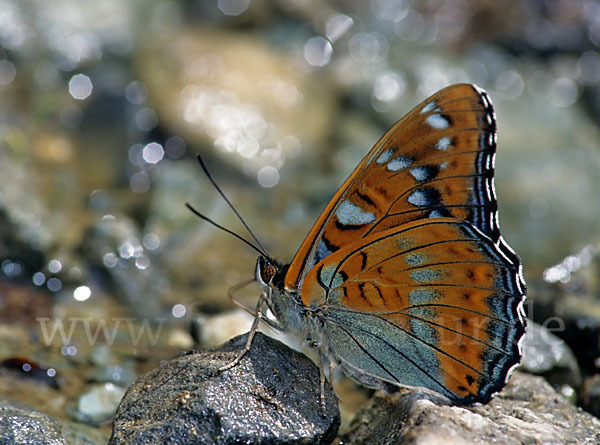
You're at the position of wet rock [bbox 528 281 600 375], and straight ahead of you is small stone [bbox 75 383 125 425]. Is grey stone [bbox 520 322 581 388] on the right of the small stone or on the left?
left

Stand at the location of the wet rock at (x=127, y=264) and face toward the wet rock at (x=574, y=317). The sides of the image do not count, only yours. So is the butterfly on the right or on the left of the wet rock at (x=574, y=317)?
right

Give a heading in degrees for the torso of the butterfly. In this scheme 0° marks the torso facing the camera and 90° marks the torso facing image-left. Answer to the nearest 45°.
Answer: approximately 90°

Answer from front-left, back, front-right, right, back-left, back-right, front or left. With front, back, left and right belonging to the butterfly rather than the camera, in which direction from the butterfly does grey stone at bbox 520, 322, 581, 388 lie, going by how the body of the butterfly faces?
back-right

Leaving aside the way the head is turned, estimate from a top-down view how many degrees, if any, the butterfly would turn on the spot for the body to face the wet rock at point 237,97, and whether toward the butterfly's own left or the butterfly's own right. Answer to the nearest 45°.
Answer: approximately 45° to the butterfly's own right
